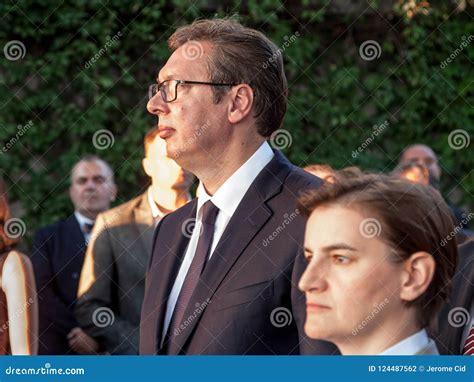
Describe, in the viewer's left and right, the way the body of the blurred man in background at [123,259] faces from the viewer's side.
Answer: facing the viewer and to the right of the viewer

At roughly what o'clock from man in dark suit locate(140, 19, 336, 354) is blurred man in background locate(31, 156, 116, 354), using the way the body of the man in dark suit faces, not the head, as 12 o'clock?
The blurred man in background is roughly at 4 o'clock from the man in dark suit.

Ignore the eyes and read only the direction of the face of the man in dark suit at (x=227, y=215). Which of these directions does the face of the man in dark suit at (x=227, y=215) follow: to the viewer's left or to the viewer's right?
to the viewer's left

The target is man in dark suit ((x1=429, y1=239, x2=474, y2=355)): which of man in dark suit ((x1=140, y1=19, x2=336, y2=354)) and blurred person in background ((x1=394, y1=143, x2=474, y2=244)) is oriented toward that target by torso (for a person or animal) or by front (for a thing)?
the blurred person in background

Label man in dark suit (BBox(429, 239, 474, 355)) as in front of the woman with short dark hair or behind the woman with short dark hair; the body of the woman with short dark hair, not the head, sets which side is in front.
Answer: behind

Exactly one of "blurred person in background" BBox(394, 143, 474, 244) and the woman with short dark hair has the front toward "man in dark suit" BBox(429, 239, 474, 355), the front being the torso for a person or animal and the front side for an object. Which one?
the blurred person in background

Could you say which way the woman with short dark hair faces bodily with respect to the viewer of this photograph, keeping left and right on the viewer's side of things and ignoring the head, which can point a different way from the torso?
facing the viewer and to the left of the viewer

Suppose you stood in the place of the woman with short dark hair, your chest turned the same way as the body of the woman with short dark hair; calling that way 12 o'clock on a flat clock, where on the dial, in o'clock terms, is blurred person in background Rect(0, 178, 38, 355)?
The blurred person in background is roughly at 3 o'clock from the woman with short dark hair.

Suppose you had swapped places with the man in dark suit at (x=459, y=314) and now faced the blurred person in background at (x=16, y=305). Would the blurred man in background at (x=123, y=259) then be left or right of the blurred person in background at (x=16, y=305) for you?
right

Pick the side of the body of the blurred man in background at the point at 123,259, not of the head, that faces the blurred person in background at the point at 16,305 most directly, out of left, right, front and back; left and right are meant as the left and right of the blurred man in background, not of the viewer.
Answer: right

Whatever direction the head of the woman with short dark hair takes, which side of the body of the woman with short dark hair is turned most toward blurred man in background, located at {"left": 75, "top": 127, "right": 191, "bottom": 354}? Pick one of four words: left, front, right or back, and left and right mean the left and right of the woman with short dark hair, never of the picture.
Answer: right
